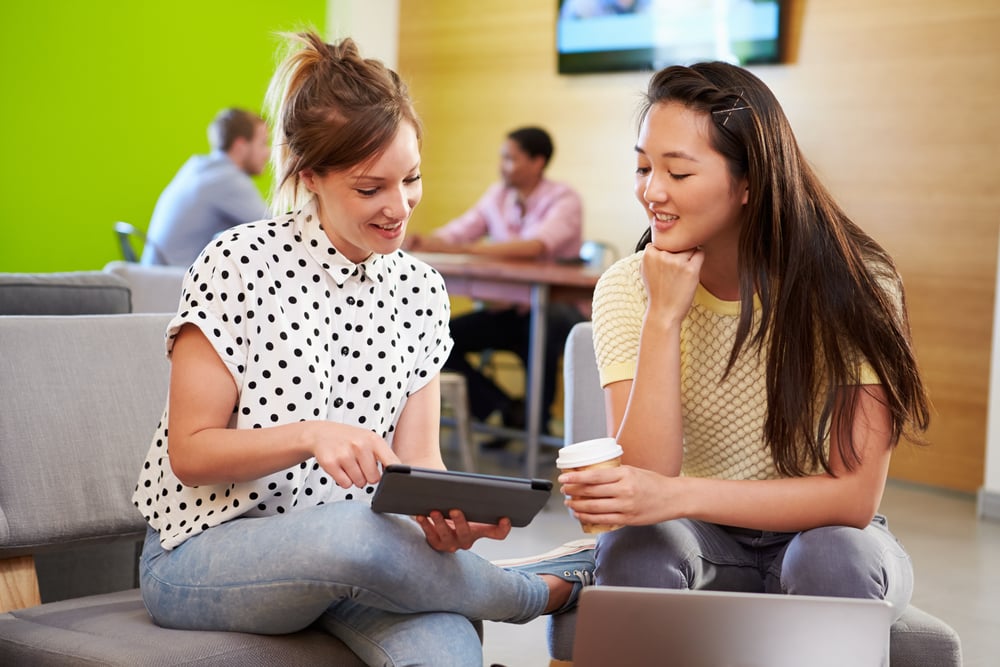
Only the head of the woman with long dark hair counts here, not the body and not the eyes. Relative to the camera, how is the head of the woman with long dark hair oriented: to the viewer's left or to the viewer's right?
to the viewer's left

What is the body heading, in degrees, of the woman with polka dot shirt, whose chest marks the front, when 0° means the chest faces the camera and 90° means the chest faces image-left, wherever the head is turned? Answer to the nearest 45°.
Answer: approximately 315°

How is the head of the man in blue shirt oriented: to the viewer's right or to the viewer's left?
to the viewer's right

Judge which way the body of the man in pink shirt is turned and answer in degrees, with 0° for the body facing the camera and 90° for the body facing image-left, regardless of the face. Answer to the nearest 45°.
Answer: approximately 45°

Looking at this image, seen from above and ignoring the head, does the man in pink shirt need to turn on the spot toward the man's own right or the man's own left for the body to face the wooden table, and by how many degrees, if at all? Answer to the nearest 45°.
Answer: approximately 45° to the man's own left

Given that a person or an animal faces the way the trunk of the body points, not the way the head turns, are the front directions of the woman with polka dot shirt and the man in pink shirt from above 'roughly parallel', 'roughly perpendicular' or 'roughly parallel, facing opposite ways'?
roughly perpendicular

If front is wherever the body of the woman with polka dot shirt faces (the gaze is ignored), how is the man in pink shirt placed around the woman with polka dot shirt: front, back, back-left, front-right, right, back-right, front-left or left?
back-left

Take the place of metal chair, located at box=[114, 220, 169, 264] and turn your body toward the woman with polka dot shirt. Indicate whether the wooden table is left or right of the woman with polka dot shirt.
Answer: left

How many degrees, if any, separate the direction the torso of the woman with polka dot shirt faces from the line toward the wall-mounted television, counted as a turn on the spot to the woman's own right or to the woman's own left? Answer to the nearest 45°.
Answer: approximately 135° to the woman's own left

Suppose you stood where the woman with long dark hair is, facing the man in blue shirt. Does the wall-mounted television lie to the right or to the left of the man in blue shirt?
right
